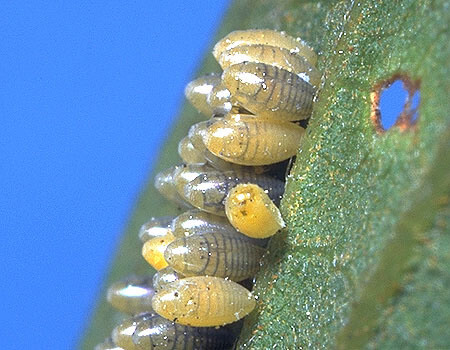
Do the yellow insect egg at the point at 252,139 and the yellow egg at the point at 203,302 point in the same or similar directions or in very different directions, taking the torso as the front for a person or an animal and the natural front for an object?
same or similar directions
